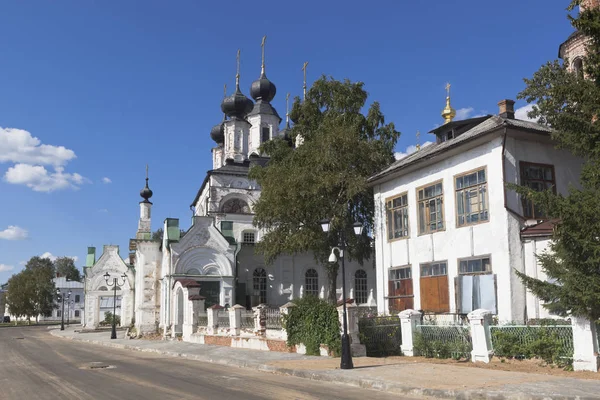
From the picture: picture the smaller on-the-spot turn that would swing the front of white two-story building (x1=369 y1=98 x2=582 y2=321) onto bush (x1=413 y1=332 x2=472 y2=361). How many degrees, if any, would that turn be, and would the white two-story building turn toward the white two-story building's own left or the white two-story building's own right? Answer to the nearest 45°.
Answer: approximately 45° to the white two-story building's own left

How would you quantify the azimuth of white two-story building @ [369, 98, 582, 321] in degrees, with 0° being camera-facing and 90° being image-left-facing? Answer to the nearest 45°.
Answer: approximately 45°

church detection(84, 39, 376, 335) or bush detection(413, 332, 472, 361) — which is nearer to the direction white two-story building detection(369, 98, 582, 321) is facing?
the bush

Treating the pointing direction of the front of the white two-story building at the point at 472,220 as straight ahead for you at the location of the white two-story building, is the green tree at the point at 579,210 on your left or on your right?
on your left

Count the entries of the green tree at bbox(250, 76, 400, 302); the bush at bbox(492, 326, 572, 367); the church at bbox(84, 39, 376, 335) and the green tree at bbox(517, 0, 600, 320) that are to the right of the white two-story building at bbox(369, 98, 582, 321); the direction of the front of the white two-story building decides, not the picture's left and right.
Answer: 2

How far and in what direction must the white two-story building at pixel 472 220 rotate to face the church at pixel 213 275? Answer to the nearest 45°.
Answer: approximately 90° to its right

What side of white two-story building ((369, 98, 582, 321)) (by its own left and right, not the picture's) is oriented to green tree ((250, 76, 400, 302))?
right

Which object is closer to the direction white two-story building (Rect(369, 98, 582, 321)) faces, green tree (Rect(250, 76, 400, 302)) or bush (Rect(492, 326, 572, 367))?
the bush

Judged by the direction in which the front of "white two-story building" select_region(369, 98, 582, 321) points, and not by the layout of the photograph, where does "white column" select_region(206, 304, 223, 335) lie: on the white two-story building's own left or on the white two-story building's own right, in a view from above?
on the white two-story building's own right
